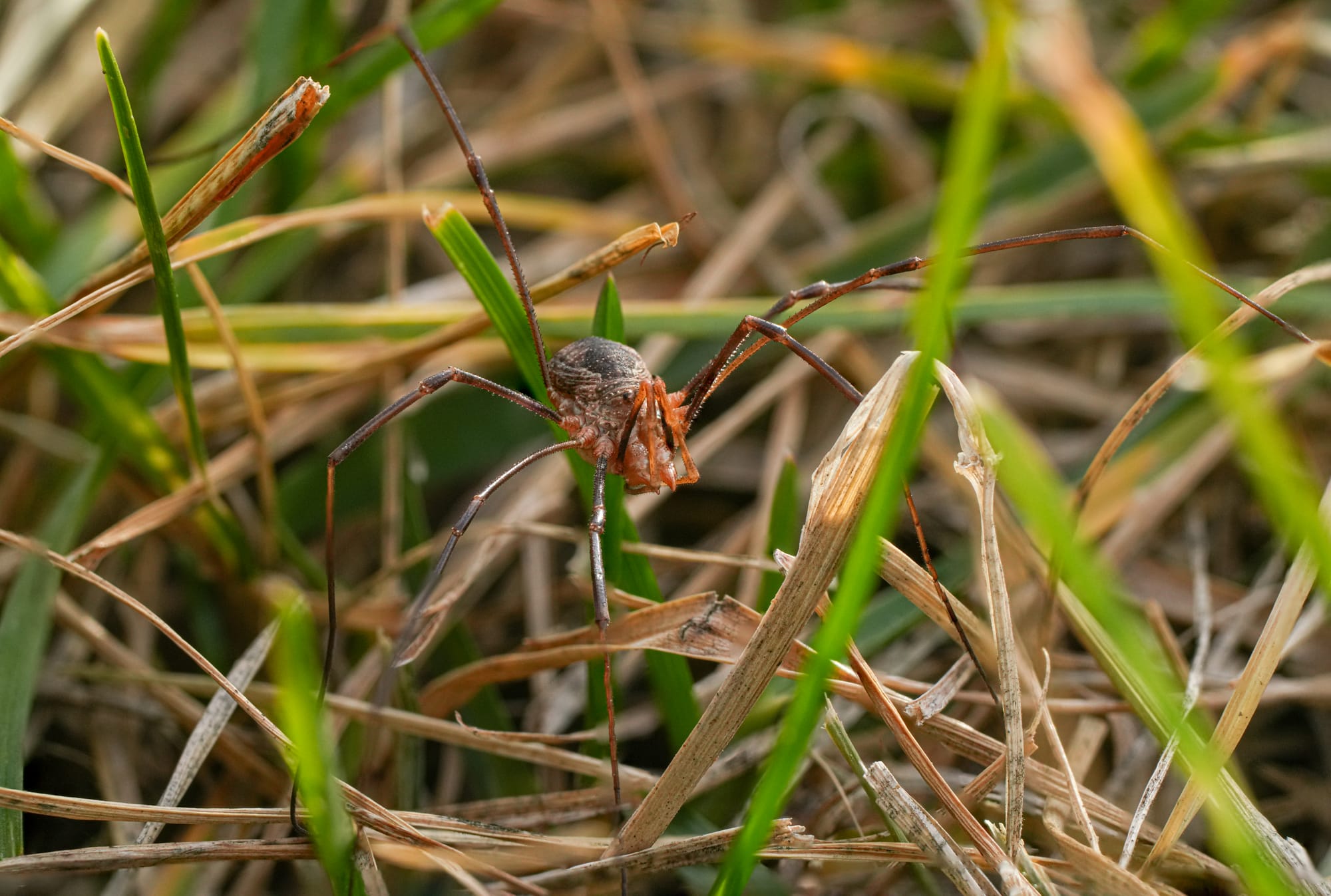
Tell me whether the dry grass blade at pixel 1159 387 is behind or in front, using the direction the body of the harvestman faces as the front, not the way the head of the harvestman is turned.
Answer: in front

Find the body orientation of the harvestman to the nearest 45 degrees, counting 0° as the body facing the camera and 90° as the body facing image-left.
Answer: approximately 315°

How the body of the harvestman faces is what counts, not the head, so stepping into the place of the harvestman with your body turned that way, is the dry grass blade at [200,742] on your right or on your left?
on your right
